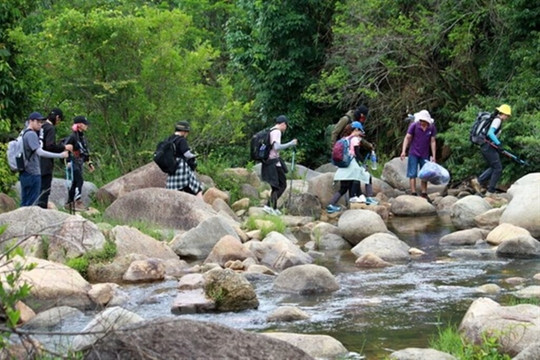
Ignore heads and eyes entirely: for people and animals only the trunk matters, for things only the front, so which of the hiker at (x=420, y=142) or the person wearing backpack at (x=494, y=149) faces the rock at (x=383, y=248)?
the hiker

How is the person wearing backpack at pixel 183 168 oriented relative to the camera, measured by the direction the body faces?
to the viewer's right

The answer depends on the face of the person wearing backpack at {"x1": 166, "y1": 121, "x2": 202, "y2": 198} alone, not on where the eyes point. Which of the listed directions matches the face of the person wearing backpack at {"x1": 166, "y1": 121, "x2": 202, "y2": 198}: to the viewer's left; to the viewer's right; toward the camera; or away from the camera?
to the viewer's right

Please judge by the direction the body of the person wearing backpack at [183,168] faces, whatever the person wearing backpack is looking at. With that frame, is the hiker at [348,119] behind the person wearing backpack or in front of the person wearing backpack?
in front

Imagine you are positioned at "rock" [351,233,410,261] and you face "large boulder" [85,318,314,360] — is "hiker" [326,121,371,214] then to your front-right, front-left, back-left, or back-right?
back-right

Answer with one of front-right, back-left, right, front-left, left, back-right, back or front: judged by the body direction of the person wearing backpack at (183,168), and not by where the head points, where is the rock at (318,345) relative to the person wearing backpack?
right

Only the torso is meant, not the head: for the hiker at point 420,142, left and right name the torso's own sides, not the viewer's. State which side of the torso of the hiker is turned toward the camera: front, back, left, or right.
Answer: front

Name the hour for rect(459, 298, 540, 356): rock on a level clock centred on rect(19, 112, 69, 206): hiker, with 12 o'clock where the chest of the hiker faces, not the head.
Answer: The rock is roughly at 2 o'clock from the hiker.

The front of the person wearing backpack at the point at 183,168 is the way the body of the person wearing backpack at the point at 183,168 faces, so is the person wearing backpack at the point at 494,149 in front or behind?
in front

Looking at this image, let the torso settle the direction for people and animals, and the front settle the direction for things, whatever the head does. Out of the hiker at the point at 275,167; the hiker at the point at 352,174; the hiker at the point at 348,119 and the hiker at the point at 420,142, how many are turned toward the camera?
1

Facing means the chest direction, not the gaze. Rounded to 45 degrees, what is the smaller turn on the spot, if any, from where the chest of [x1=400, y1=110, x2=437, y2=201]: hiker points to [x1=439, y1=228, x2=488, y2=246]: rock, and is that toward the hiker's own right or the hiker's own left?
0° — they already face it

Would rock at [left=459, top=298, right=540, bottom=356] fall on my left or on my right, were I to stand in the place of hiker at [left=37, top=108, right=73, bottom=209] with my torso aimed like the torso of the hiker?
on my right

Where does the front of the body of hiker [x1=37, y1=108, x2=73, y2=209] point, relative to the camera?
to the viewer's right
